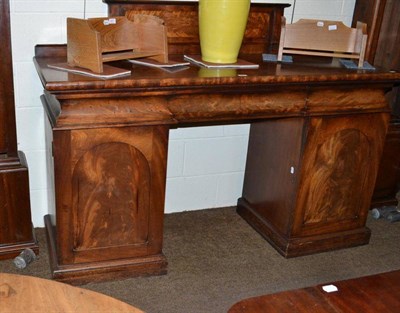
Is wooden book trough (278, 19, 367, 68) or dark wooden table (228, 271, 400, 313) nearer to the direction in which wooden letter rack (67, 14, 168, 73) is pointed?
the dark wooden table

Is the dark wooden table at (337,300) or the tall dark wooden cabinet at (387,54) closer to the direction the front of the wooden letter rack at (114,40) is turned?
the dark wooden table

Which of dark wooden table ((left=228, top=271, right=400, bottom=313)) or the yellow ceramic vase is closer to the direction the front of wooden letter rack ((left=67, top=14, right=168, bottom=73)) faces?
the dark wooden table
